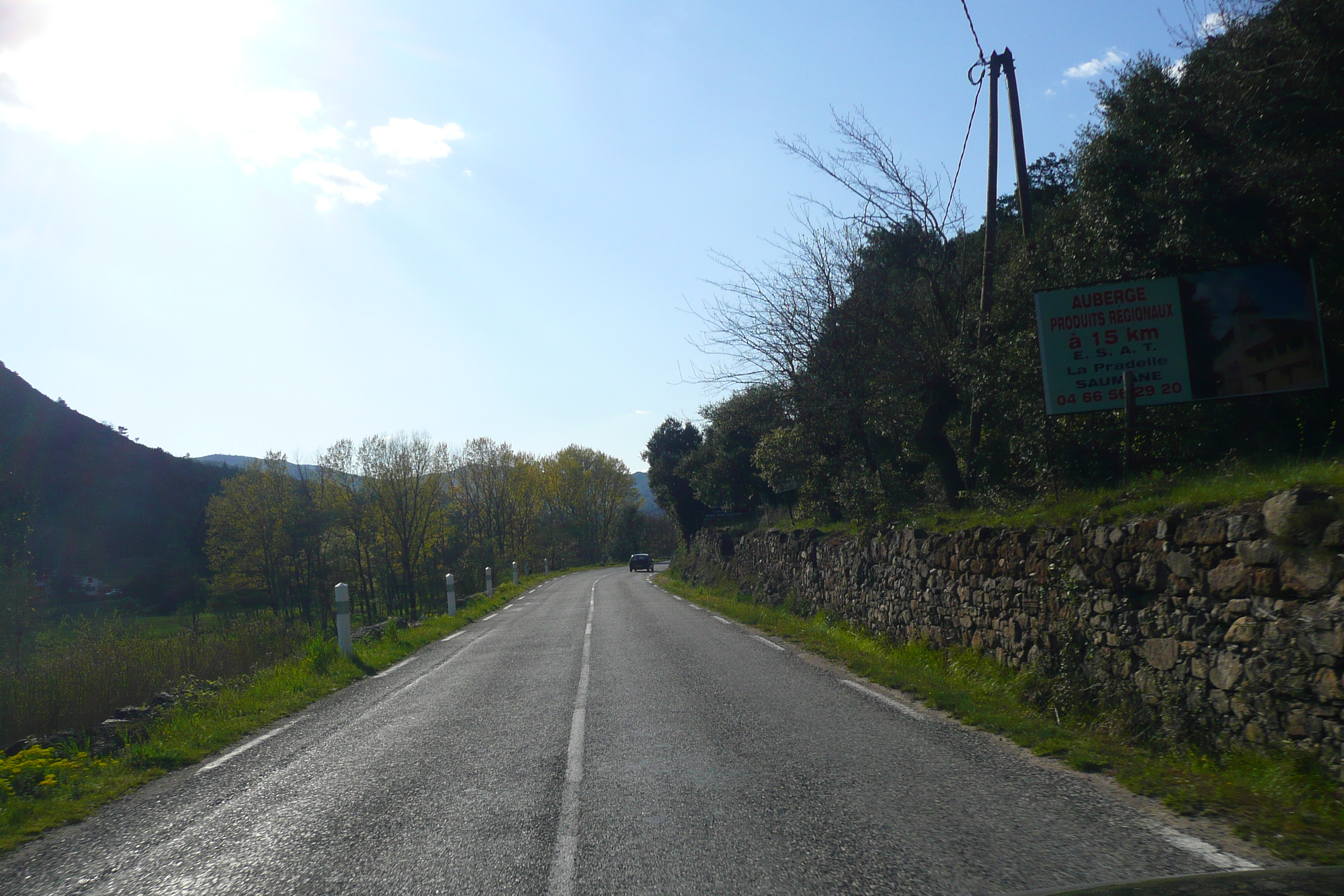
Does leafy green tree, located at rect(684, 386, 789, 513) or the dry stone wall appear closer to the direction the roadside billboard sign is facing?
the dry stone wall

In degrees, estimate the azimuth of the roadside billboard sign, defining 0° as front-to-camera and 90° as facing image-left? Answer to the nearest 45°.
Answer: approximately 0°

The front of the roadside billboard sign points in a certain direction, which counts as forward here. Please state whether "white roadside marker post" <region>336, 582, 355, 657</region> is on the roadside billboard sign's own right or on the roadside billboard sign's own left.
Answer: on the roadside billboard sign's own right

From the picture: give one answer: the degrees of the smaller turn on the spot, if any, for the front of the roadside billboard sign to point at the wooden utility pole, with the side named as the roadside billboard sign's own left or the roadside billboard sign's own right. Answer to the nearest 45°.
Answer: approximately 135° to the roadside billboard sign's own right

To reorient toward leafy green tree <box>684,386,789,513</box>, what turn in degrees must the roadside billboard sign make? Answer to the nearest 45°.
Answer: approximately 135° to its right
